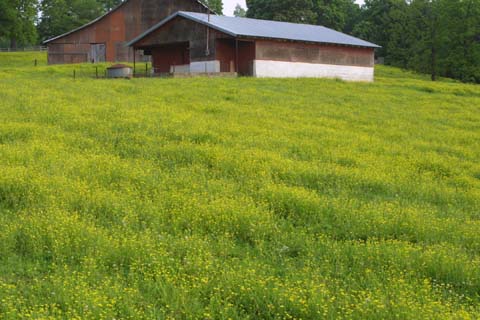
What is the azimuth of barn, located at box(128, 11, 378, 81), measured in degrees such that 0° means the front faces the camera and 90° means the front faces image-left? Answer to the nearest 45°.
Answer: approximately 45°
